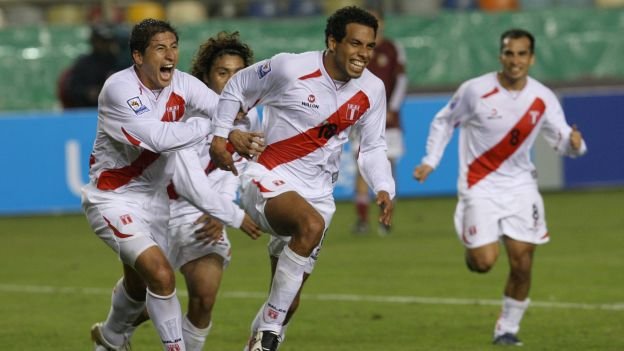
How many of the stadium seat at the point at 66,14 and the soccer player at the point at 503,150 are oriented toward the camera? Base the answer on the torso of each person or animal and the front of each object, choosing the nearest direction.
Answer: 2

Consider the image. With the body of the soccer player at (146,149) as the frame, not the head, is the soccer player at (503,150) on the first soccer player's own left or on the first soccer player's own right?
on the first soccer player's own left

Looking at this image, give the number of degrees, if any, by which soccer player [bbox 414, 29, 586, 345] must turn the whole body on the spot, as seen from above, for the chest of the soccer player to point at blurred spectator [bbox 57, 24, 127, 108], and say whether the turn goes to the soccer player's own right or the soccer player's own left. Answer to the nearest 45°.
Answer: approximately 135° to the soccer player's own right

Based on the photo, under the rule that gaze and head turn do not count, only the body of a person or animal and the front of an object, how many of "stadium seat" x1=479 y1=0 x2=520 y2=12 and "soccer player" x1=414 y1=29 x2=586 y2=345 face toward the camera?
2

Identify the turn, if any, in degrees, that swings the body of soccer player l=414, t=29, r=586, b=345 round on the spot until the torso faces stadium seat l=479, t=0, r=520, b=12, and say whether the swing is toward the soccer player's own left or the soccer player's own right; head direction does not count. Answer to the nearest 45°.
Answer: approximately 180°

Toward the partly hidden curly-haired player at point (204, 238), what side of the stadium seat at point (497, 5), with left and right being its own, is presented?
front

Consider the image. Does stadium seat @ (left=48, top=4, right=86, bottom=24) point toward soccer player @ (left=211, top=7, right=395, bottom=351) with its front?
yes

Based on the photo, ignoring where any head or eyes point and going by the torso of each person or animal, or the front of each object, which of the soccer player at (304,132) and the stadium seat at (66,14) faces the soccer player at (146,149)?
the stadium seat

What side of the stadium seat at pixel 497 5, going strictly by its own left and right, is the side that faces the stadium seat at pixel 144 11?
right

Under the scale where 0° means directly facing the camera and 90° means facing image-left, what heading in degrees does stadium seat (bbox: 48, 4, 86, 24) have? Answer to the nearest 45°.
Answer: approximately 0°

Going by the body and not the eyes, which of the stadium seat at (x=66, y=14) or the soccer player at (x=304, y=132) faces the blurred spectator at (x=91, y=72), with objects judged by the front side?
the stadium seat
